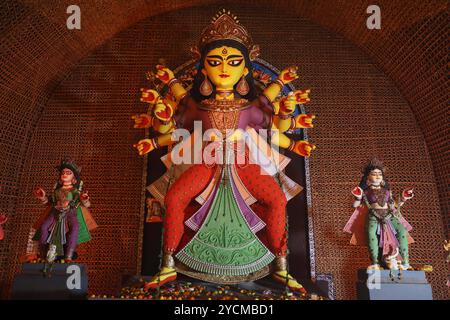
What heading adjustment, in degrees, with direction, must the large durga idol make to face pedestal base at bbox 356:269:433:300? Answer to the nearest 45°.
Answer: approximately 90° to its left

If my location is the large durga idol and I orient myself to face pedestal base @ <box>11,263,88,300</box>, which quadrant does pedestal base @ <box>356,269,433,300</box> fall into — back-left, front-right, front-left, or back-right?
back-left

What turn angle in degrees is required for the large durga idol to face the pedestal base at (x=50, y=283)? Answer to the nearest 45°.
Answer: approximately 90° to its right

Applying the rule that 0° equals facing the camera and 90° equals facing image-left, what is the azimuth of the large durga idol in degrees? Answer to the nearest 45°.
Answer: approximately 0°
